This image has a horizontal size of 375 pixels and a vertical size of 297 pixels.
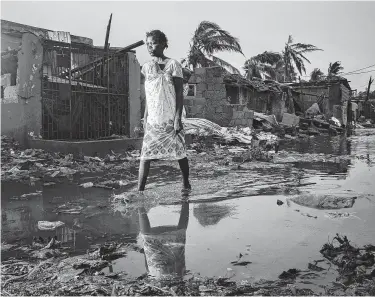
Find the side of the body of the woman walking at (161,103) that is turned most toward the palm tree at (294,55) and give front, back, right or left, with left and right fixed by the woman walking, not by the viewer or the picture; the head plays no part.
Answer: back

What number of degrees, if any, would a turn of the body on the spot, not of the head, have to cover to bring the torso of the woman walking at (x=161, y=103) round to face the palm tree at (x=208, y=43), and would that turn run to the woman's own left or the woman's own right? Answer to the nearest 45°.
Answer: approximately 135° to the woman's own right

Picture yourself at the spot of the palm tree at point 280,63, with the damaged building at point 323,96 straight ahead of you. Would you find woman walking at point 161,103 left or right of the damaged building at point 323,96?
right

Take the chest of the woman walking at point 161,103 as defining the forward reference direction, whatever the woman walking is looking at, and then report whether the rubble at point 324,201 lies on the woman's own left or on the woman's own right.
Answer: on the woman's own left

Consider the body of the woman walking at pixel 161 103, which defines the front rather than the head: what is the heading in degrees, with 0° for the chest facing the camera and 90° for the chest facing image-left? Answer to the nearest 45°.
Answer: approximately 45°

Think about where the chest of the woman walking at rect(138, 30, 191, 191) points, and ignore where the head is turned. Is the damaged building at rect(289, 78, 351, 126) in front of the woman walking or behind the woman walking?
behind

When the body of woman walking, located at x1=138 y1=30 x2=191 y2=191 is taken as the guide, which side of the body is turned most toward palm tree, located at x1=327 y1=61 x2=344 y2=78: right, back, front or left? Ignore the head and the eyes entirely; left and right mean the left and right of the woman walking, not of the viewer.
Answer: back

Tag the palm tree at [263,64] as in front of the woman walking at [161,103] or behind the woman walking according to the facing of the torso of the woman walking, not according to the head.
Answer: behind

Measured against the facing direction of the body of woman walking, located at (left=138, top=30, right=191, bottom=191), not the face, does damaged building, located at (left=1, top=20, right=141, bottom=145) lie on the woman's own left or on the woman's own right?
on the woman's own right

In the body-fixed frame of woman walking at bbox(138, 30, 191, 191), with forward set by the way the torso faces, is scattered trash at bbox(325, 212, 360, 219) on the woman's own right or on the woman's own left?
on the woman's own left
